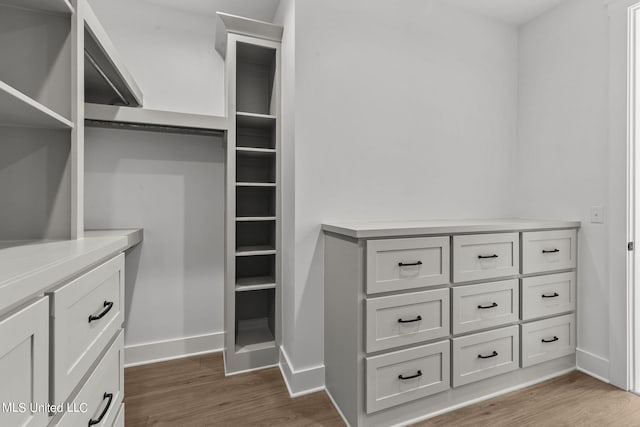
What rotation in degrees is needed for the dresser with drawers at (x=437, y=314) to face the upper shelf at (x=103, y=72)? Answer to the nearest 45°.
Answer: approximately 135° to its right

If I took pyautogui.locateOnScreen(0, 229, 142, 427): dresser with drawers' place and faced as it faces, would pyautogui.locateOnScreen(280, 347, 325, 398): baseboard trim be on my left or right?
on my left

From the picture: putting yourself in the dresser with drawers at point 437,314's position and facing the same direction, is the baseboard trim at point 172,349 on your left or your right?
on your right

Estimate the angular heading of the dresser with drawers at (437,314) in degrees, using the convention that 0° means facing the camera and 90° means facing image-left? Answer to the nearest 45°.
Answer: approximately 315°

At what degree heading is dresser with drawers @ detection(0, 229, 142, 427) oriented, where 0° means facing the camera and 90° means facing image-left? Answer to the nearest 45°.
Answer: approximately 315°

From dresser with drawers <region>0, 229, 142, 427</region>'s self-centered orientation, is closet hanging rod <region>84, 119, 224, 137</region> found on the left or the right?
on its left

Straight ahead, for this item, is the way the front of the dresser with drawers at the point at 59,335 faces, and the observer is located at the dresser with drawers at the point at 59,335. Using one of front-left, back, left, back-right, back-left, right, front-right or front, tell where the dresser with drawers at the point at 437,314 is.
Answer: front-left

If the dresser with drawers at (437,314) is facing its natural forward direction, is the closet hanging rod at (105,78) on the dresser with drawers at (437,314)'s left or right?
on its right

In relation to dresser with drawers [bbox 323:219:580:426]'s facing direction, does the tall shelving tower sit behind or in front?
behind

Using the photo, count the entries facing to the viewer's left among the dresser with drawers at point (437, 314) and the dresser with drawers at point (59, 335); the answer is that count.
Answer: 0

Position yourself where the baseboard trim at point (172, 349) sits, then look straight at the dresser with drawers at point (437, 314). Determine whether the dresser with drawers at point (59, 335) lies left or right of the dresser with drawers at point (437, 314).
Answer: right

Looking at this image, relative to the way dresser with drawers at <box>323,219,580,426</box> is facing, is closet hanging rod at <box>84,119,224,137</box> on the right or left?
on its right

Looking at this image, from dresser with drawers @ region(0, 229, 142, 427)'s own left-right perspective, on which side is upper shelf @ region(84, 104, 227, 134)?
on its left

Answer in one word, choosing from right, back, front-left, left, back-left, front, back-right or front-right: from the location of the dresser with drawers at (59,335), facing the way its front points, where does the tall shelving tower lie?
left
